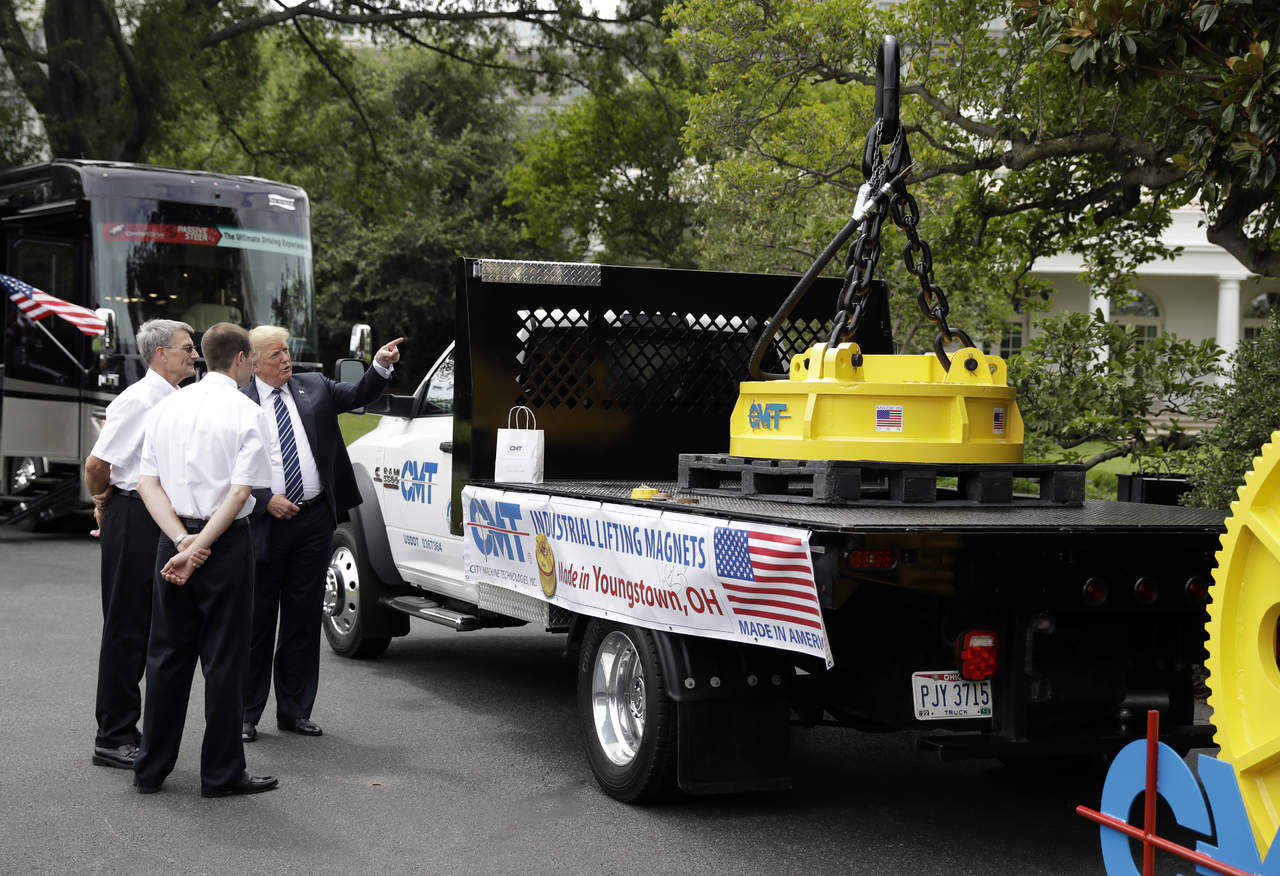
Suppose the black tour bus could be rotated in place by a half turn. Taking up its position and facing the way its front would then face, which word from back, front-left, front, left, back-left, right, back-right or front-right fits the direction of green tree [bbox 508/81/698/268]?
right

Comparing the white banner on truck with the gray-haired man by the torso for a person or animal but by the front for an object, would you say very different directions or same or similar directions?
very different directions

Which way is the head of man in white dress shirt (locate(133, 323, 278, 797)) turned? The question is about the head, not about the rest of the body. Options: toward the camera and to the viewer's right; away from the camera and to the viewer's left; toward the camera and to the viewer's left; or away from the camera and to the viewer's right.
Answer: away from the camera and to the viewer's right

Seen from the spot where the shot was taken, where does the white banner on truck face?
facing the viewer and to the left of the viewer

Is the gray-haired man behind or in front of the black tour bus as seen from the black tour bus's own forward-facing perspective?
in front

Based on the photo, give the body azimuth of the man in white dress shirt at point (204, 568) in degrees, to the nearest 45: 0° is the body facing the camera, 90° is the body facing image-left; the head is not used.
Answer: approximately 225°

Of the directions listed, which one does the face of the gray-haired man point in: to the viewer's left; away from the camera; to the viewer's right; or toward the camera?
to the viewer's right

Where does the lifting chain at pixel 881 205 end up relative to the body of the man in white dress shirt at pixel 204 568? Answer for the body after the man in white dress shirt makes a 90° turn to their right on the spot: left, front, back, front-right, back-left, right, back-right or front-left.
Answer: front-left

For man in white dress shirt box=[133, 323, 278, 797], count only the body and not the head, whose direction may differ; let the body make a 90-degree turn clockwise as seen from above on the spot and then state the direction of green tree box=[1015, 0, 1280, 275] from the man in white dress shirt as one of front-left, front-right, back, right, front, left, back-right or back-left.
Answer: front-left

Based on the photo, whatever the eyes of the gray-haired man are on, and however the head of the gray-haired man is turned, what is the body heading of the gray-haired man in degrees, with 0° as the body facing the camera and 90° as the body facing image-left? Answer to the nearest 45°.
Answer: approximately 270°

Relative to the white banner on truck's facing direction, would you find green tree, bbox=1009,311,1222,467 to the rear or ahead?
to the rear

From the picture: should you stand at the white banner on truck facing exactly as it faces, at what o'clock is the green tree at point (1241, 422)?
The green tree is roughly at 6 o'clock from the white banner on truck.

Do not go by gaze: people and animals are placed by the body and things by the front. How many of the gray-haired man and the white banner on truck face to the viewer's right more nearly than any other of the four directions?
1

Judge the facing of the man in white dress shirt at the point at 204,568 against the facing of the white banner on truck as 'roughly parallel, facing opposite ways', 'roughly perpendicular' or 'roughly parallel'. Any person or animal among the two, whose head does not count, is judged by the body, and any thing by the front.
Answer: roughly parallel, facing opposite ways

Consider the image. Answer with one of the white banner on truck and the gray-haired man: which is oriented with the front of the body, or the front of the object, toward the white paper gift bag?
the gray-haired man

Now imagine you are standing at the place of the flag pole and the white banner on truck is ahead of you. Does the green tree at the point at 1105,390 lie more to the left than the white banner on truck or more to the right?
left

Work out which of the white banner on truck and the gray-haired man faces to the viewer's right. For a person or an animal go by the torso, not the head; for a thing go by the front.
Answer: the gray-haired man
